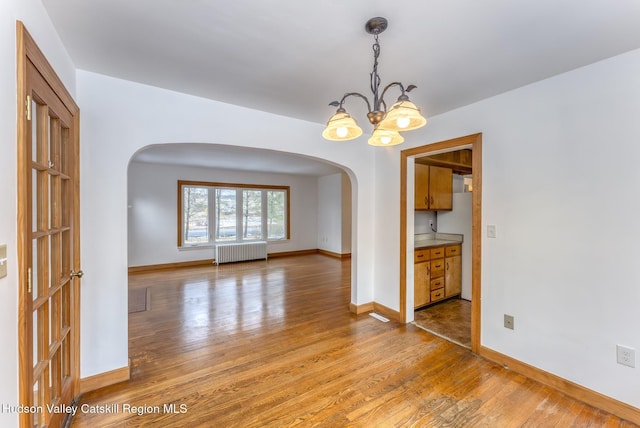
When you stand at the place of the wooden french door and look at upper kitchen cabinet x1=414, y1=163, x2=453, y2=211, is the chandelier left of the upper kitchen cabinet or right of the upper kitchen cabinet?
right

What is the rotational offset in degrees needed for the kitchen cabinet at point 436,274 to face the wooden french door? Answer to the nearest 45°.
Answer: approximately 90° to its right

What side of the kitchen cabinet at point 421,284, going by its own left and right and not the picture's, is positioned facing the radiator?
back

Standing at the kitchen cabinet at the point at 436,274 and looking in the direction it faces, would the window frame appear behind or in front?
behind

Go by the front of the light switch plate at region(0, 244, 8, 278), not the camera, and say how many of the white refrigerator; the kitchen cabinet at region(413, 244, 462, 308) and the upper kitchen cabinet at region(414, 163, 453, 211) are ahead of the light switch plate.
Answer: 3

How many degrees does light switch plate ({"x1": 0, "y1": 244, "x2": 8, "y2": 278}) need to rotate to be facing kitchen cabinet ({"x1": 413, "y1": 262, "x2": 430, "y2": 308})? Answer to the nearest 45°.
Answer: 0° — it already faces it

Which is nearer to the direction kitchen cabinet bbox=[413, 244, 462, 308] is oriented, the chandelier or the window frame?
the chandelier

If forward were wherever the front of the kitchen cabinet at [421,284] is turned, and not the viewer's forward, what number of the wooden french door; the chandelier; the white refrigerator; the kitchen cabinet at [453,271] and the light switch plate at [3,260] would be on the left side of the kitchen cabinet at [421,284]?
2

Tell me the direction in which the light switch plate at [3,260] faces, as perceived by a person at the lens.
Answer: facing to the right of the viewer
